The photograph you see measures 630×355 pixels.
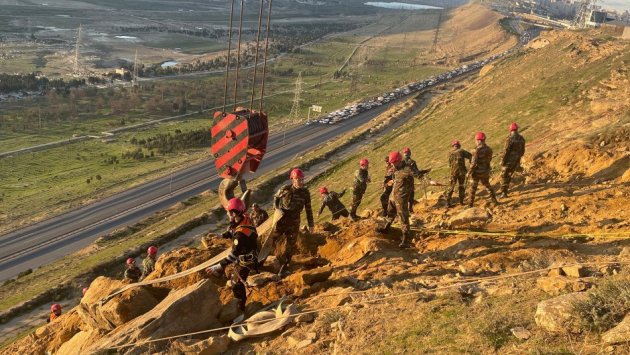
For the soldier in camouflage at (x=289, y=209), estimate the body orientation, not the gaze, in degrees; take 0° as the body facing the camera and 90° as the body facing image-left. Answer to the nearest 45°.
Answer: approximately 0°

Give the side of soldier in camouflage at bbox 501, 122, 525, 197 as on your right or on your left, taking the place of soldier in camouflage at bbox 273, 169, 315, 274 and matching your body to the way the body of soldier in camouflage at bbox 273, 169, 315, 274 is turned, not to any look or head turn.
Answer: on your left

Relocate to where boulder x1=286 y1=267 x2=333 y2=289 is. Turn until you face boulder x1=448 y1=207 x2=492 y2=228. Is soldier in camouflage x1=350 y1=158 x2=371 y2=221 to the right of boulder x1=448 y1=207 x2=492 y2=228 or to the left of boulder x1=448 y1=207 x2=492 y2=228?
left

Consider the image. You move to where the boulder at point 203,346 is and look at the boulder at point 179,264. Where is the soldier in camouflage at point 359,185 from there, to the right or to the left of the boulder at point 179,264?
right

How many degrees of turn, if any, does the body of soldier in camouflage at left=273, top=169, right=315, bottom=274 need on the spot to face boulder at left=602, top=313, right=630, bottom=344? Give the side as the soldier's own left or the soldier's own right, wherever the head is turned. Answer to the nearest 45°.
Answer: approximately 45° to the soldier's own left
